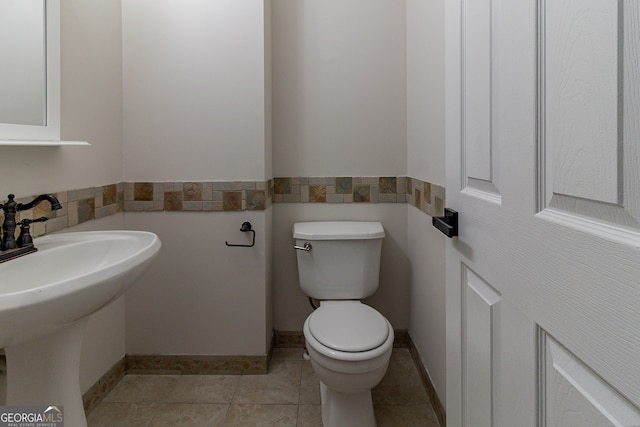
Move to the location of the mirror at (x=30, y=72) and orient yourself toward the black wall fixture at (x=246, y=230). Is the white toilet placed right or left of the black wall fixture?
right

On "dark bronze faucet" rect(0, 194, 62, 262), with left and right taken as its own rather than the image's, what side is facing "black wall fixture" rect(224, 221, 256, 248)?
left

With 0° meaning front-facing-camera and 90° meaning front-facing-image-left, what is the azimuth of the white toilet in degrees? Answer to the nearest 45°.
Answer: approximately 0°
